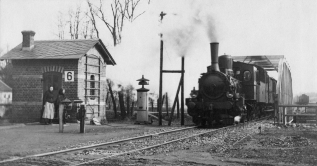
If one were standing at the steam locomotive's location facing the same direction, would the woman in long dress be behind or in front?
in front

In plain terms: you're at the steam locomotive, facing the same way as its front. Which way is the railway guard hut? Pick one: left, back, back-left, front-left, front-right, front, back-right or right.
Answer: front-right
